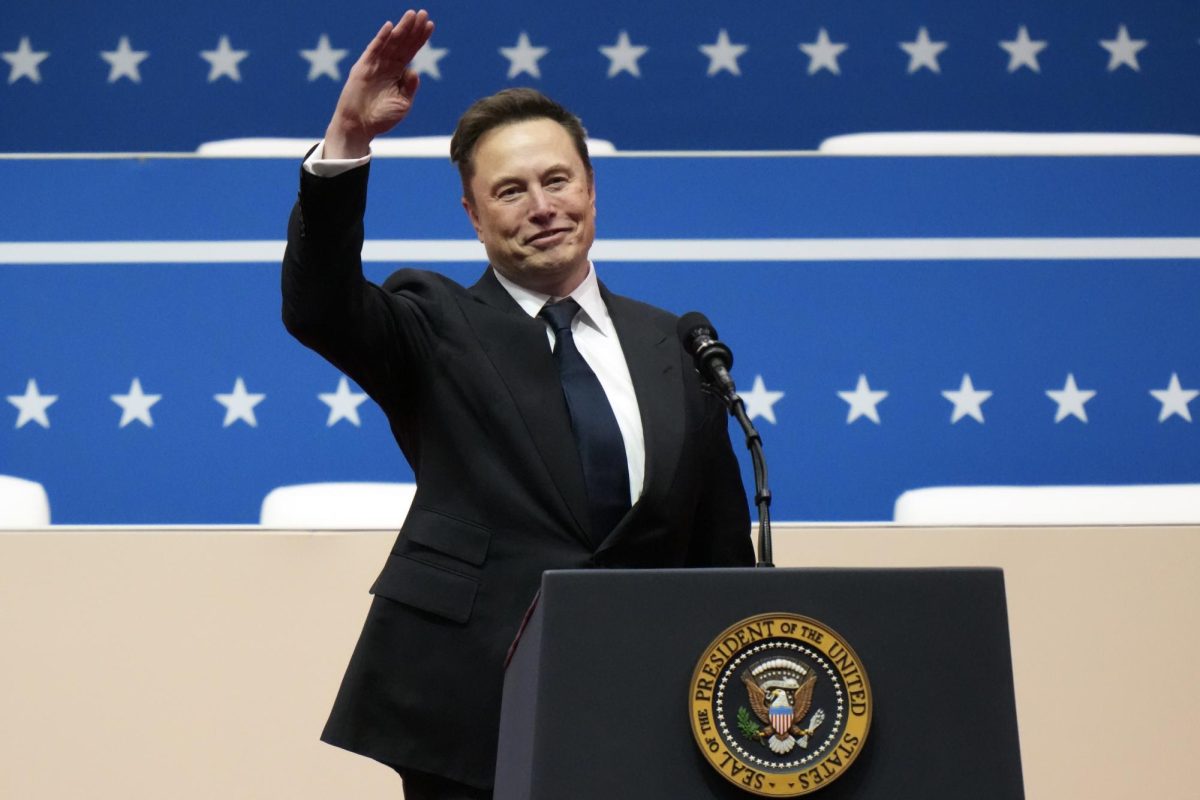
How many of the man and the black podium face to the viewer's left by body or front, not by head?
0

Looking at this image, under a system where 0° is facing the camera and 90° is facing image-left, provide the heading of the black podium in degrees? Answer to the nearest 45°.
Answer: approximately 0°

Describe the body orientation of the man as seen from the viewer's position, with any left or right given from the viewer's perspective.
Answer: facing the viewer and to the right of the viewer
